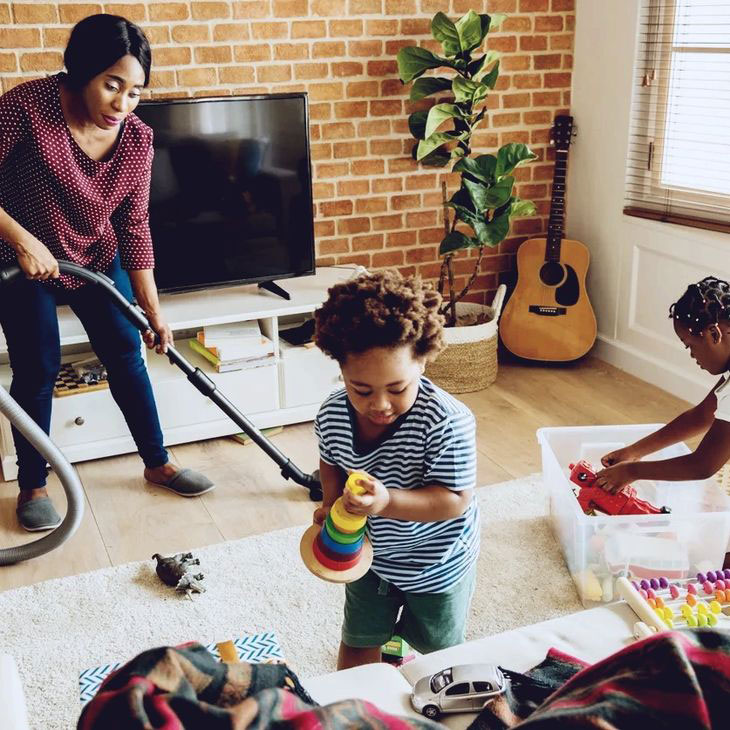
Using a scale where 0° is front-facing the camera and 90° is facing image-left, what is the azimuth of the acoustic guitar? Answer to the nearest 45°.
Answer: approximately 0°

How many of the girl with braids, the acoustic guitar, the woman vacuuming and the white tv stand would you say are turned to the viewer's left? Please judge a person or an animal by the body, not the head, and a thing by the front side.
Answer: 1

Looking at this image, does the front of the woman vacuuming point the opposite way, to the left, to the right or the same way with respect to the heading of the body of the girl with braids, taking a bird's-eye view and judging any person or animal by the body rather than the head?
the opposite way

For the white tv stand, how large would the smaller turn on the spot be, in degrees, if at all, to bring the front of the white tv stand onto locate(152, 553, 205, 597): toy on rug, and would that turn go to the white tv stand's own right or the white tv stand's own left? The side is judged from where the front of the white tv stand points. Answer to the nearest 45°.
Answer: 0° — it already faces it

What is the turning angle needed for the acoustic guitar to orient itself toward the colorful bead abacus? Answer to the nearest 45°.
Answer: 0° — it already faces it

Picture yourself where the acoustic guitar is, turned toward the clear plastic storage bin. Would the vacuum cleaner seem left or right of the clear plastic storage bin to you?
right

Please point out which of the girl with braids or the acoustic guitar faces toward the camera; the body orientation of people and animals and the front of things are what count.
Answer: the acoustic guitar

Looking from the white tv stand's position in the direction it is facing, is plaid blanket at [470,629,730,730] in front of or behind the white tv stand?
in front

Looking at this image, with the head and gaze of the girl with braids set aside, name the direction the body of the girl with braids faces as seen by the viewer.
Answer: to the viewer's left

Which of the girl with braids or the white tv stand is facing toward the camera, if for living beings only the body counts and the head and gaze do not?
the white tv stand

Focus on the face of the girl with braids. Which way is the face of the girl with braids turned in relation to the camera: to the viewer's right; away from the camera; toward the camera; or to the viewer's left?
to the viewer's left

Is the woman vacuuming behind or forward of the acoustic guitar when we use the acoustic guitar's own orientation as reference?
forward

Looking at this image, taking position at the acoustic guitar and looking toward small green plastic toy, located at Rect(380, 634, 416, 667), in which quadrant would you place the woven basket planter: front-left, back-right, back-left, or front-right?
front-right

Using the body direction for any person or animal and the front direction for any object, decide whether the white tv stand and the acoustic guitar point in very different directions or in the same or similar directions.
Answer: same or similar directions

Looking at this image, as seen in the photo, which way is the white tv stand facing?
toward the camera

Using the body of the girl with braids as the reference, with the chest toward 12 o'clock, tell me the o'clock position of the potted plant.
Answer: The potted plant is roughly at 2 o'clock from the girl with braids.

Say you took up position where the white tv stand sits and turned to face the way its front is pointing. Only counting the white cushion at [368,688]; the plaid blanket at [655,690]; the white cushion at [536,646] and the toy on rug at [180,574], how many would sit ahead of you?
4

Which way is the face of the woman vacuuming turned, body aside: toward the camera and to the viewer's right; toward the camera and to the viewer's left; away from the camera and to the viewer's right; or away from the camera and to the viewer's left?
toward the camera and to the viewer's right

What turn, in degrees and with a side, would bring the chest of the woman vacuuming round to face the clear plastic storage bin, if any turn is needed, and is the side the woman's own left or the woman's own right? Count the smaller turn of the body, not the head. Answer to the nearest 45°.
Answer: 0° — they already face it
